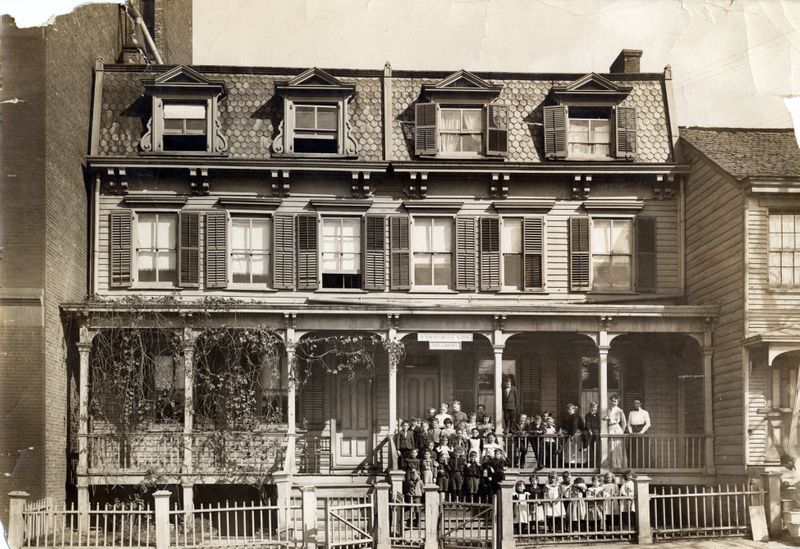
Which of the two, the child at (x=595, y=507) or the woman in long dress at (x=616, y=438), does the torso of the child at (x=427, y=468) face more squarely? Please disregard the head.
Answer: the child

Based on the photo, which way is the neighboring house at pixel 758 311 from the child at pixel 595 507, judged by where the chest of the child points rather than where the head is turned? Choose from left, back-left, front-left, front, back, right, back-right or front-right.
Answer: back-left

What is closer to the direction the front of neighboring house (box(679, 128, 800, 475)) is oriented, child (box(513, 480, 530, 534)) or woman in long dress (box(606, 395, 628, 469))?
the child

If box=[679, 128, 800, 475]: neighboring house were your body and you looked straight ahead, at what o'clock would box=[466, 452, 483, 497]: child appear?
The child is roughly at 2 o'clock from the neighboring house.

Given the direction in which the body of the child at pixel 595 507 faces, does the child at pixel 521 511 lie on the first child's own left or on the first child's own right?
on the first child's own right

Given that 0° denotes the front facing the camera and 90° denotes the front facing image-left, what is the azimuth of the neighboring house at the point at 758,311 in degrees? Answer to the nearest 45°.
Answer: approximately 0°

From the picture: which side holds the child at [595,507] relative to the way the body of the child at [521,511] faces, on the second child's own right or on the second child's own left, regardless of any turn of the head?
on the second child's own left

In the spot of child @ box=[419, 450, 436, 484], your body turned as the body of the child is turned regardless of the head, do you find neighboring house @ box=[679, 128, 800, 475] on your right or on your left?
on your left
